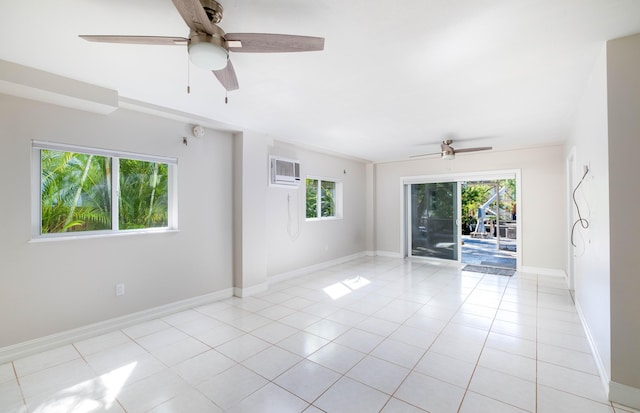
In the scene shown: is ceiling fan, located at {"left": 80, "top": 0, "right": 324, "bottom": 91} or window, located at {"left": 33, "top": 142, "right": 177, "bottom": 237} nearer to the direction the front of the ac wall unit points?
the ceiling fan

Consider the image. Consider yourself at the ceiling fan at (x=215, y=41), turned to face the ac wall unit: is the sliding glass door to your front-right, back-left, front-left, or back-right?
front-right

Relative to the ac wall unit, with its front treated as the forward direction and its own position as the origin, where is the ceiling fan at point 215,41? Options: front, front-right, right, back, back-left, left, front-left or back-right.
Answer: front-right

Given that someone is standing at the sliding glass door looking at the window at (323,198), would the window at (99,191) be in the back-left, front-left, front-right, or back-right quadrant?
front-left

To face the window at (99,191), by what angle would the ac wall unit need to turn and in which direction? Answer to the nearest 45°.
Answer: approximately 90° to its right

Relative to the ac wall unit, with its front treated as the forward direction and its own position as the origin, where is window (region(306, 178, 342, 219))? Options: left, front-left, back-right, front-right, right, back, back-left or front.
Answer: left

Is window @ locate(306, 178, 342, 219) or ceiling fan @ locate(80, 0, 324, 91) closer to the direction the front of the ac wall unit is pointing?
the ceiling fan

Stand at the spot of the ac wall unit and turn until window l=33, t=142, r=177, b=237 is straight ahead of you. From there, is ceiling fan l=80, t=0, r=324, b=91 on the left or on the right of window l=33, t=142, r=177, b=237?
left

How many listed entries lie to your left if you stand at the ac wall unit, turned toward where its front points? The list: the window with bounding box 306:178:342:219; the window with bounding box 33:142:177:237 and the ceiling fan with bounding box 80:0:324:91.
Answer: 1

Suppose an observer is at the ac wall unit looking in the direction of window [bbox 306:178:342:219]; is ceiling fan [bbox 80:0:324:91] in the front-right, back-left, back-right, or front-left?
back-right

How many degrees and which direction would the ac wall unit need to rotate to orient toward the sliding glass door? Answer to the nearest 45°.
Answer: approximately 45° to its left

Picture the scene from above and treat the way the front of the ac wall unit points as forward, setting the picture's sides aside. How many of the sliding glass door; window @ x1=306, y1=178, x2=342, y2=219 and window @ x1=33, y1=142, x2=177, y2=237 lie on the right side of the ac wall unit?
1

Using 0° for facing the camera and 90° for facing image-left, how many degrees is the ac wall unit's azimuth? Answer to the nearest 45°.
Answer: approximately 315°
